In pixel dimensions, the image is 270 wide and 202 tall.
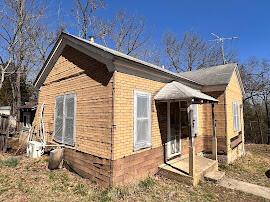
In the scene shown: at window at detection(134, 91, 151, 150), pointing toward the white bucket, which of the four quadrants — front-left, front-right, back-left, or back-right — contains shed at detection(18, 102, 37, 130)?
front-right

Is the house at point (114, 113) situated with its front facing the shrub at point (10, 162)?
no

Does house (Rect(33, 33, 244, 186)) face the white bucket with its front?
no

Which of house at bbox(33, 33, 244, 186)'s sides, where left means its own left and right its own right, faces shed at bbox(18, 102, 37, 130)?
back

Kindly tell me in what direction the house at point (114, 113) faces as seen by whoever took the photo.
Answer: facing the viewer and to the right of the viewer
